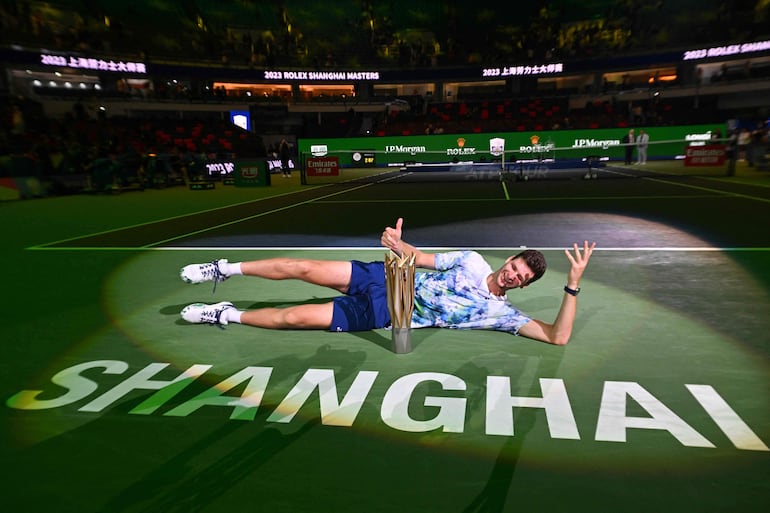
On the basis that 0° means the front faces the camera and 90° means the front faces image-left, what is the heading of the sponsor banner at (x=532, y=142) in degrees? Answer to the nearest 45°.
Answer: approximately 0°

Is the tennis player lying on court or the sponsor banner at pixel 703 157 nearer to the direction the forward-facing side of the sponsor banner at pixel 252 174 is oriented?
the tennis player lying on court

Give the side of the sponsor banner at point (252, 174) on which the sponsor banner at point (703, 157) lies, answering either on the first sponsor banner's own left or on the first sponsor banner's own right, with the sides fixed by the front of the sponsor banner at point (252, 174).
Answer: on the first sponsor banner's own left

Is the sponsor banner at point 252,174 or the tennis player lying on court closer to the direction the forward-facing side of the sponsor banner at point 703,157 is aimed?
the tennis player lying on court

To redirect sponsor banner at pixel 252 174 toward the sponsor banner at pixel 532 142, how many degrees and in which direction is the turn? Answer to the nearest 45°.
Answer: approximately 90° to its left

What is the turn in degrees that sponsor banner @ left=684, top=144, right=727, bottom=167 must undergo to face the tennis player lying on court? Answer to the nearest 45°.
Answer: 0° — it already faces them
